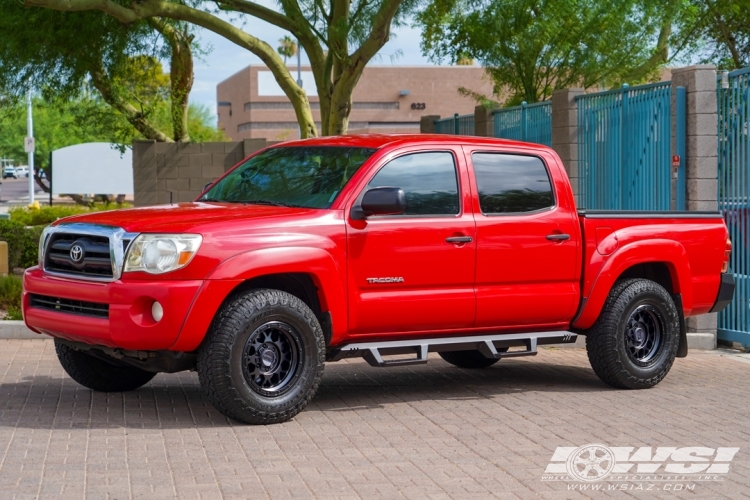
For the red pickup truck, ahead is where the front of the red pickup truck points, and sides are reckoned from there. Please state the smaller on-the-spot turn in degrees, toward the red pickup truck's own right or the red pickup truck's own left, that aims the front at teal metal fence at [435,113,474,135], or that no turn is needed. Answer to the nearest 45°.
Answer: approximately 135° to the red pickup truck's own right

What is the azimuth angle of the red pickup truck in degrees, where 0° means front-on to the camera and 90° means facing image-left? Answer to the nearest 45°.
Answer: approximately 45°

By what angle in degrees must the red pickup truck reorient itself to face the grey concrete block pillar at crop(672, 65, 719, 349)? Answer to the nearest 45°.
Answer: approximately 180°

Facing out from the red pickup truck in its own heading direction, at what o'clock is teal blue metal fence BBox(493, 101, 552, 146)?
The teal blue metal fence is roughly at 5 o'clock from the red pickup truck.

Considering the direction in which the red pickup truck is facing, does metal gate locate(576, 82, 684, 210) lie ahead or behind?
behind

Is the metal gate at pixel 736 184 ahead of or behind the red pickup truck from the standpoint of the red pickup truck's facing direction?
behind
